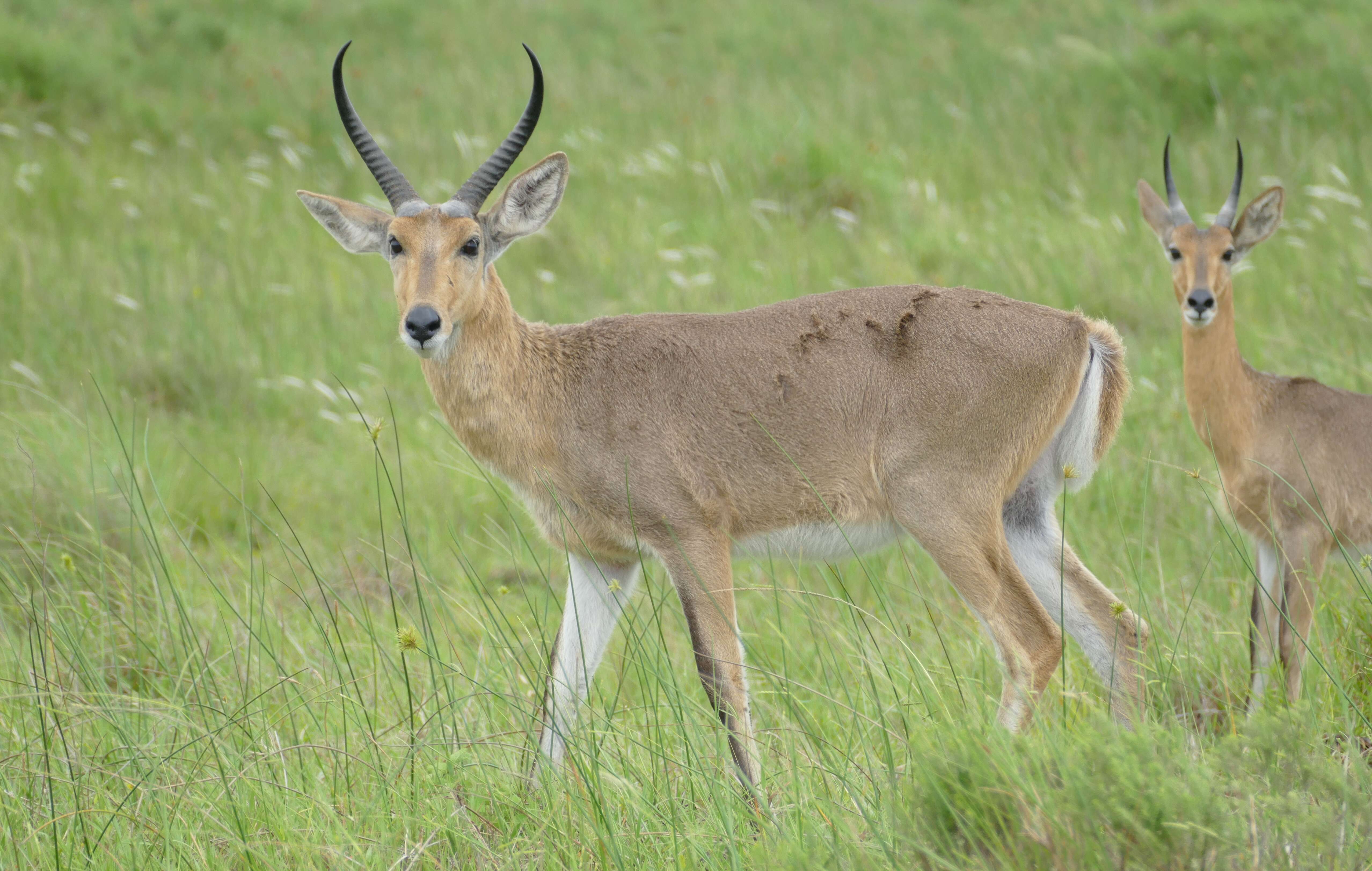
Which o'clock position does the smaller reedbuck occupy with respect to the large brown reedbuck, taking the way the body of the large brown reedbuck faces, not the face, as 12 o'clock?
The smaller reedbuck is roughly at 5 o'clock from the large brown reedbuck.

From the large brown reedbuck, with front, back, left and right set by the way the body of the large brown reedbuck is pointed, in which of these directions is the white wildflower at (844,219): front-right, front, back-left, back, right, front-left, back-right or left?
right

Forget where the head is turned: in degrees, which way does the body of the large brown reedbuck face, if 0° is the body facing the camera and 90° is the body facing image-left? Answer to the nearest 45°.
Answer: approximately 90°
